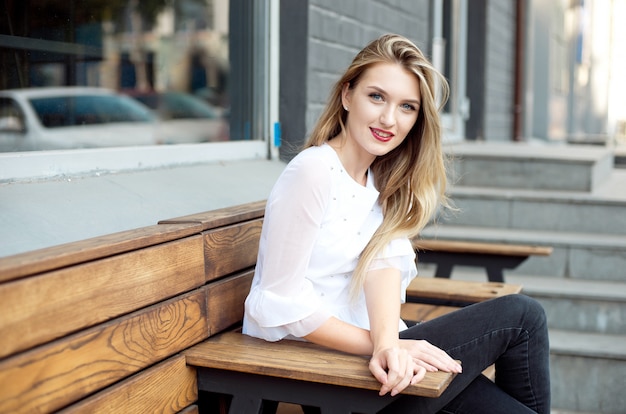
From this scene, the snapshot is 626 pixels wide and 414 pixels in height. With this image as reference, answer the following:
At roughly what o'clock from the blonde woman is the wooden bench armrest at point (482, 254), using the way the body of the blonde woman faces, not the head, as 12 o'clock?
The wooden bench armrest is roughly at 8 o'clock from the blonde woman.

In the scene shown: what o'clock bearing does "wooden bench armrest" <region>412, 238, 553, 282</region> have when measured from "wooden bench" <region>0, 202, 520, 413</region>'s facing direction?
"wooden bench armrest" <region>412, 238, 553, 282</region> is roughly at 9 o'clock from "wooden bench" <region>0, 202, 520, 413</region>.

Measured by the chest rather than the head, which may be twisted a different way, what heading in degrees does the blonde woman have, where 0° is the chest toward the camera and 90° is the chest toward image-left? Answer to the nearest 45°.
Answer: approximately 315°

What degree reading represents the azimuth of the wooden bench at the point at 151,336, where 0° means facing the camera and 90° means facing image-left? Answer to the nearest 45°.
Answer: approximately 315°
